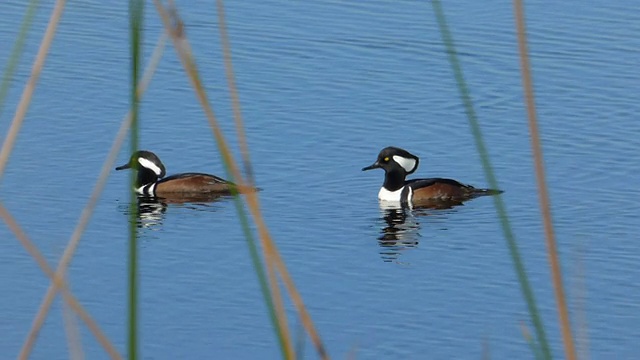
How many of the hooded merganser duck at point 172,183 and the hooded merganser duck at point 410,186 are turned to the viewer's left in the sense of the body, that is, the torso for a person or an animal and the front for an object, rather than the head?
2

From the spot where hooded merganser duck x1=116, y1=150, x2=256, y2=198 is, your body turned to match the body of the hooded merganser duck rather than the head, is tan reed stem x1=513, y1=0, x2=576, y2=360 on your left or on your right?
on your left

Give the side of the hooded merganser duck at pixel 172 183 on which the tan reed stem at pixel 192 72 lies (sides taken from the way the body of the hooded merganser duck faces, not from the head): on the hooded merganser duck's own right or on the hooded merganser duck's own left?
on the hooded merganser duck's own left

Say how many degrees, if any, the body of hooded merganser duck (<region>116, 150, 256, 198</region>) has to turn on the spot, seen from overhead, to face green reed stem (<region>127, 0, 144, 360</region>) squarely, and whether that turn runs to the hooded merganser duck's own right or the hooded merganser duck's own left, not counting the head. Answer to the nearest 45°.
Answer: approximately 90° to the hooded merganser duck's own left

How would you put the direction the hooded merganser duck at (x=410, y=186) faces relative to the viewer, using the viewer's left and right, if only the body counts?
facing to the left of the viewer

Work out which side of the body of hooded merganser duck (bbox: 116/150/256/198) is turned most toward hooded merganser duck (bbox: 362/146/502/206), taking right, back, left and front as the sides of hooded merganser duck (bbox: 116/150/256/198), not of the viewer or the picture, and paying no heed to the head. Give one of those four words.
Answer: back

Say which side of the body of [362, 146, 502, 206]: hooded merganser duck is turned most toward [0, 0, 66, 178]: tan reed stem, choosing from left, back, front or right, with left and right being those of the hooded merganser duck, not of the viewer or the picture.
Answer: left

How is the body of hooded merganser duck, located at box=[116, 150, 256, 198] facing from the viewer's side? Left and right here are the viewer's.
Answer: facing to the left of the viewer

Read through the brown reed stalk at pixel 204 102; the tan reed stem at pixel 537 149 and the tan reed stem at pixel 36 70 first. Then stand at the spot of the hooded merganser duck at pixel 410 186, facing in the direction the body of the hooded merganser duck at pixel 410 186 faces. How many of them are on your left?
3

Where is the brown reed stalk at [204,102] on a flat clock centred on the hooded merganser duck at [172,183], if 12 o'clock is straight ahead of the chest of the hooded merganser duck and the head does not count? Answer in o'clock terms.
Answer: The brown reed stalk is roughly at 9 o'clock from the hooded merganser duck.
